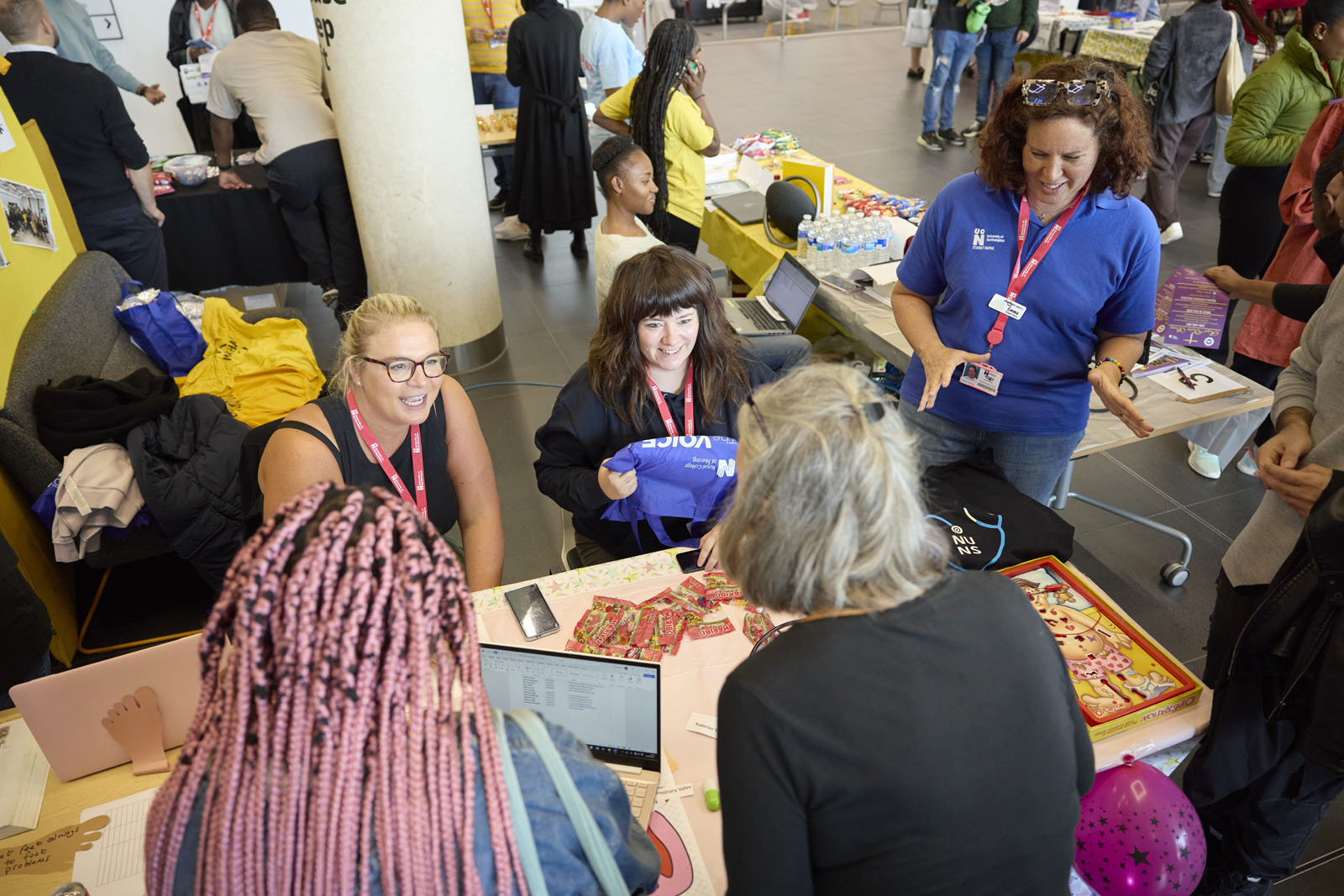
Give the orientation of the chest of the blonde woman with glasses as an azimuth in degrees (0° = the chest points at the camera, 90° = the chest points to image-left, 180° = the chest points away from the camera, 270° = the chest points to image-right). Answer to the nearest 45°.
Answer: approximately 315°

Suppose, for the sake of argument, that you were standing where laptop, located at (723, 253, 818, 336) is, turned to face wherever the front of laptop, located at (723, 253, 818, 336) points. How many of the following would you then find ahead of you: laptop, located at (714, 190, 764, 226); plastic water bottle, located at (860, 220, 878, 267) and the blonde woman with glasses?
1

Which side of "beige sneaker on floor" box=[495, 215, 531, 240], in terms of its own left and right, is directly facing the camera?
left

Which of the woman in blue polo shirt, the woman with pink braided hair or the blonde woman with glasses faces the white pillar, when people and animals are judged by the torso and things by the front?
the woman with pink braided hair

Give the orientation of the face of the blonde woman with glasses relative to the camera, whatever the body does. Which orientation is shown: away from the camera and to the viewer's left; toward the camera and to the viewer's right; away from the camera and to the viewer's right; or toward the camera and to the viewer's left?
toward the camera and to the viewer's right

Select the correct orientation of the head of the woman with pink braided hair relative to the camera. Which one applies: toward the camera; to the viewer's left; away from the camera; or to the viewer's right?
away from the camera

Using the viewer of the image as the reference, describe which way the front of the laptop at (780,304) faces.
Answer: facing the viewer and to the left of the viewer

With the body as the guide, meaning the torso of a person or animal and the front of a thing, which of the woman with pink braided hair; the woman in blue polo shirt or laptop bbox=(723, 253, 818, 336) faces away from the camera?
the woman with pink braided hair

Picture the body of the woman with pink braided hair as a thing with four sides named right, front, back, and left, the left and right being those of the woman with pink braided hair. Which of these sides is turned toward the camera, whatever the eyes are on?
back

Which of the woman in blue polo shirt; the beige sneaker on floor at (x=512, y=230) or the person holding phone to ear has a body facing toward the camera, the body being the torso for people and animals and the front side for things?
the woman in blue polo shirt

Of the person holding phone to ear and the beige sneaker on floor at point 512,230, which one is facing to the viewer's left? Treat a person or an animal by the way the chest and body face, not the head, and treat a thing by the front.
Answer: the beige sneaker on floor

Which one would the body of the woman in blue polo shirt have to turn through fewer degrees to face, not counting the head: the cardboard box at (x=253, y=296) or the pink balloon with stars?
the pink balloon with stars

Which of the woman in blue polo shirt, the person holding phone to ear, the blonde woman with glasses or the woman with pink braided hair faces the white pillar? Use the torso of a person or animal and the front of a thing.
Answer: the woman with pink braided hair

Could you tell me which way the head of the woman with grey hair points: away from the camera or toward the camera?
away from the camera

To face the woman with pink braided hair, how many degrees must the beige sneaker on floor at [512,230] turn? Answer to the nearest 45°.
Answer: approximately 90° to its left

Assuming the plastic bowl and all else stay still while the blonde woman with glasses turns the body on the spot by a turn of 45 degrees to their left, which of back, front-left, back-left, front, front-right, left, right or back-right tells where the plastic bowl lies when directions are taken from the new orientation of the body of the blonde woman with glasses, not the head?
left

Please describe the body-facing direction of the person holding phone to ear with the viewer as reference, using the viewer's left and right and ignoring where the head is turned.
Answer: facing away from the viewer and to the right of the viewer

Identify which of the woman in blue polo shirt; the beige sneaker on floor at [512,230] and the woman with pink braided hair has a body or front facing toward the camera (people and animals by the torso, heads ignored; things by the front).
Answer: the woman in blue polo shirt

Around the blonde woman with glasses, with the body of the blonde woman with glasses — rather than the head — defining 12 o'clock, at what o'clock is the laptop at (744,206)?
The laptop is roughly at 9 o'clock from the blonde woman with glasses.
